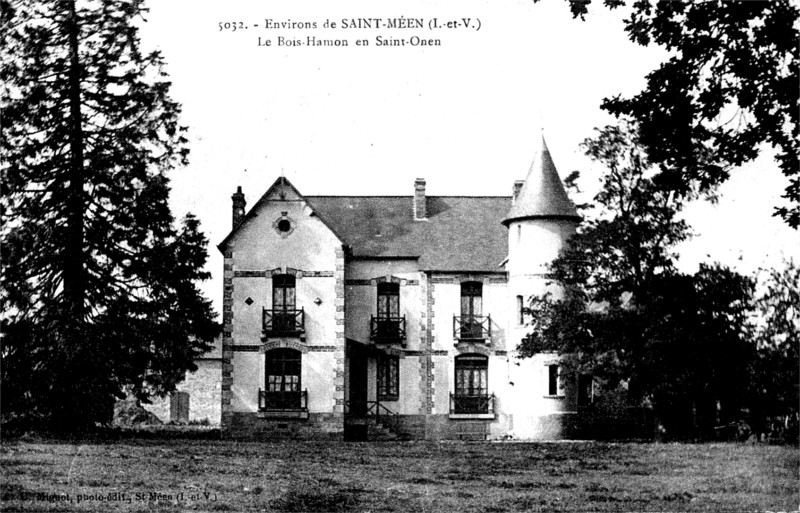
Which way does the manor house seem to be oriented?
toward the camera

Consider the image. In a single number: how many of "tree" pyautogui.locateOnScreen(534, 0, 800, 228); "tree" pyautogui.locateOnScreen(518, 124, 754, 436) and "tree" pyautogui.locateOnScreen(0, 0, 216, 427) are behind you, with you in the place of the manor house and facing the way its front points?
0

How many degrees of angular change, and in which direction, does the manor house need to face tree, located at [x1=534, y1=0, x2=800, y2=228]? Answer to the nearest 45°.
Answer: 0° — it already faces it

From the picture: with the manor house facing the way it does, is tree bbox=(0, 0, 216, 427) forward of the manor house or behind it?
forward

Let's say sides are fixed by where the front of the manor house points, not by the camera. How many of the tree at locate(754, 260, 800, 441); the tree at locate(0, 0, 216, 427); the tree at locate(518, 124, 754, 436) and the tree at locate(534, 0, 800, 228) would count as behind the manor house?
0

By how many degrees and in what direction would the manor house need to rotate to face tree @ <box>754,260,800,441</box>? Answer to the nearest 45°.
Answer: approximately 45° to its left

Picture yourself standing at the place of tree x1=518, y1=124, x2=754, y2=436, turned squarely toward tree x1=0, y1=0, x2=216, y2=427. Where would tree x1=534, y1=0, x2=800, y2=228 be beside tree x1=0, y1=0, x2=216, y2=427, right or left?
left

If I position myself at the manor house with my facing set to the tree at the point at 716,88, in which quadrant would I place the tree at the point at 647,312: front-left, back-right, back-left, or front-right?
front-left

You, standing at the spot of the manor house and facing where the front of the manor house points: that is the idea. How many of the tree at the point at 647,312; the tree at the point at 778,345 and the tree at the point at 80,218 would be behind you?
0

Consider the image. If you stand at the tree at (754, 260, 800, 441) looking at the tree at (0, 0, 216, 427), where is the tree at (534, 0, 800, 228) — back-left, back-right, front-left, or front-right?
front-left

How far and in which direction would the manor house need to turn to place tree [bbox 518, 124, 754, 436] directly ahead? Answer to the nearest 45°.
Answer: approximately 45° to its left

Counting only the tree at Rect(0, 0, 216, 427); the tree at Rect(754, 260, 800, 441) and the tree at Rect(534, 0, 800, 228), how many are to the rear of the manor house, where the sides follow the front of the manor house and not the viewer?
0

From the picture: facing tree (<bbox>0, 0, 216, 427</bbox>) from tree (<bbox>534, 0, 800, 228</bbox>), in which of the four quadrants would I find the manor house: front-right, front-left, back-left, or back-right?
front-right
